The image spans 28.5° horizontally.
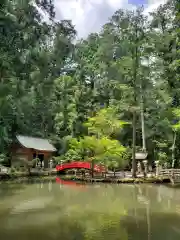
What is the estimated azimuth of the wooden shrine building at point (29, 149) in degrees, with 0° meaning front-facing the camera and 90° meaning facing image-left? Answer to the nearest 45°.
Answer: approximately 315°
